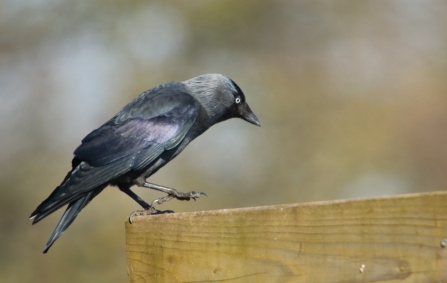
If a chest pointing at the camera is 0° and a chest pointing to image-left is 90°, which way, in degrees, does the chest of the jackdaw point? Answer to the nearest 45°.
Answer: approximately 270°
